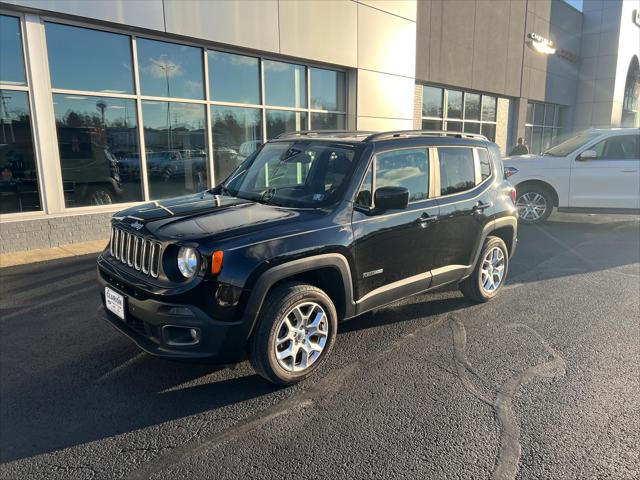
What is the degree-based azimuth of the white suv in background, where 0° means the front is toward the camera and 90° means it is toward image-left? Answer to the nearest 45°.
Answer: approximately 90°

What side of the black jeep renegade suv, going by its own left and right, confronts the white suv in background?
back

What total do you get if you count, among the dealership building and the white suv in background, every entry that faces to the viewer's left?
1

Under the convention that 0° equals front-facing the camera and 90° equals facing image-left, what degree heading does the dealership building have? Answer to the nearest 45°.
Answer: approximately 315°

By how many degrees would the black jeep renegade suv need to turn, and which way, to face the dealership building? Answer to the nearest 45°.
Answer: approximately 135° to its right

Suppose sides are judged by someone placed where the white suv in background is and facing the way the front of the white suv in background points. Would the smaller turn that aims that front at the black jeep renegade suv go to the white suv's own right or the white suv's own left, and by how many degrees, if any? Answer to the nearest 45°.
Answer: approximately 90° to the white suv's own left

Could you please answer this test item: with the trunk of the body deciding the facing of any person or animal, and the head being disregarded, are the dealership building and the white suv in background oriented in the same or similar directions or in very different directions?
very different directions

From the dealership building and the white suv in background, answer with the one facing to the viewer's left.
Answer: the white suv in background

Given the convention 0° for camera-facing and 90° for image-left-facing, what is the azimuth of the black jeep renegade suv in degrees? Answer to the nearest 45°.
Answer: approximately 45°
